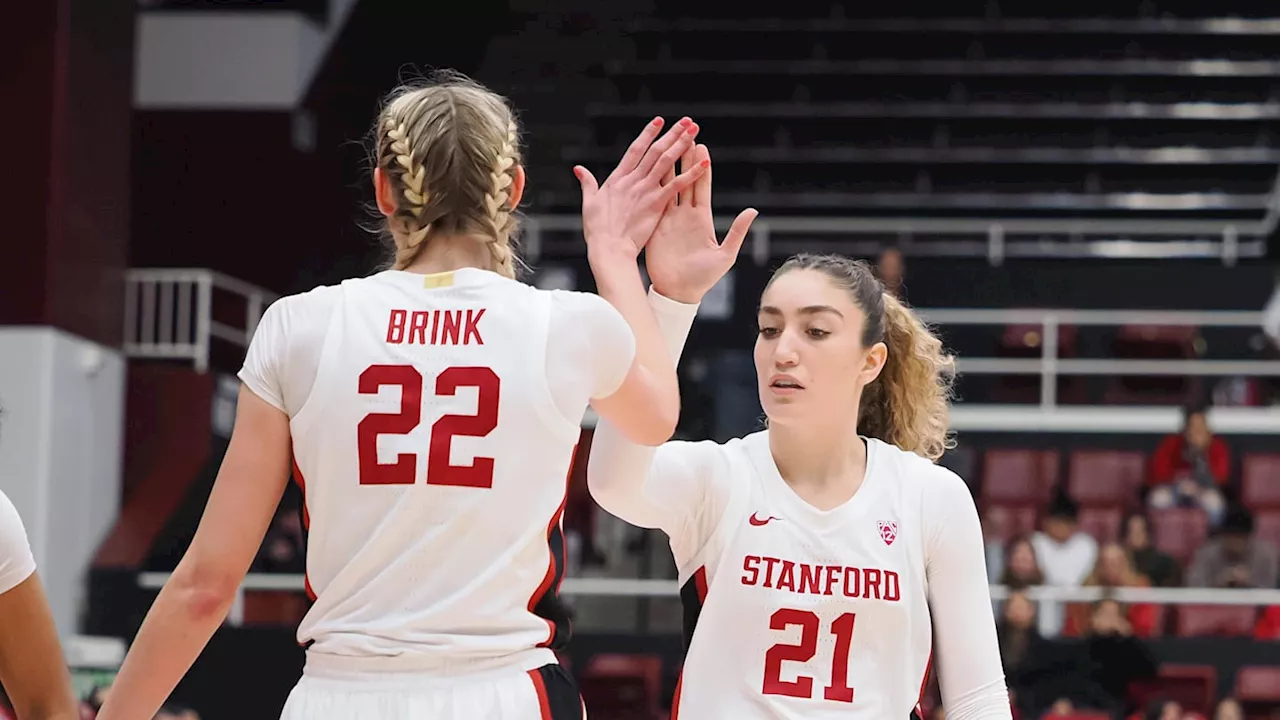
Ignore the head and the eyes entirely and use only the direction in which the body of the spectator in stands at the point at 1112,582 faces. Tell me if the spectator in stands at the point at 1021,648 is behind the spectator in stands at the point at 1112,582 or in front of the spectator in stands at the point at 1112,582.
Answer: in front

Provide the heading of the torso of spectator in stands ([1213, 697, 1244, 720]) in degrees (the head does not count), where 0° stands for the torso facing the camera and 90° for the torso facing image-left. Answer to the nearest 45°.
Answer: approximately 0°

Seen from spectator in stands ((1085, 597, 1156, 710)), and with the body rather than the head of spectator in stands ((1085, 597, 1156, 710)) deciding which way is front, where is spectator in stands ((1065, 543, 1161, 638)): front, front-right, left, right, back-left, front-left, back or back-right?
back

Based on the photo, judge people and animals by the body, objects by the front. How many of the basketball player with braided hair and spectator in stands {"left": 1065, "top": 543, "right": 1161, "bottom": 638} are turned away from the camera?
1

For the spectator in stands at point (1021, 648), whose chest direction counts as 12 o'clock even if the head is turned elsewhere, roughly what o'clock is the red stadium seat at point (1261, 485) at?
The red stadium seat is roughly at 7 o'clock from the spectator in stands.

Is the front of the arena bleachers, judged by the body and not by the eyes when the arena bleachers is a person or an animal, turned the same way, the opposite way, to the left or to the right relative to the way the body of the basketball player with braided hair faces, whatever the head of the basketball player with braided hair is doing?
the opposite way

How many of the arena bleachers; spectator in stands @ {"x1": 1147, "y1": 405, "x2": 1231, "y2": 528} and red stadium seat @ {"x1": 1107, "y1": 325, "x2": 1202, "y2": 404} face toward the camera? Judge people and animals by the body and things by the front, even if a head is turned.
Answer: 3

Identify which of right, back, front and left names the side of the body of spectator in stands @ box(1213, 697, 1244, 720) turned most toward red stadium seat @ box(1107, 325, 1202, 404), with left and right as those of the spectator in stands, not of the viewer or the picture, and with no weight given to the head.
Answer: back
